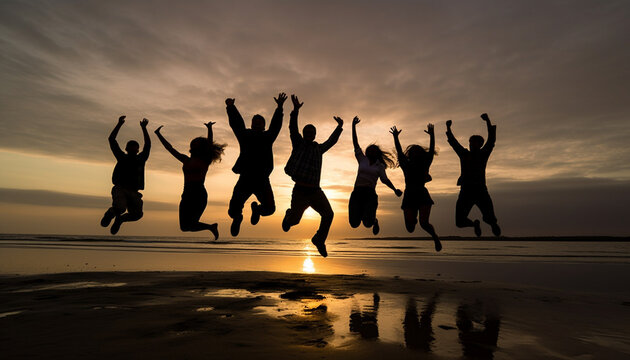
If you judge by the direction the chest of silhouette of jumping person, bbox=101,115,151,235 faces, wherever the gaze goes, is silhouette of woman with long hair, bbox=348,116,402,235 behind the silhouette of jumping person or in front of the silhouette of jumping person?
in front

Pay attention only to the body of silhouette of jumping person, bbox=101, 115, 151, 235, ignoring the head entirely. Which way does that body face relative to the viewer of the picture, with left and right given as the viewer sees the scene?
facing the viewer and to the right of the viewer

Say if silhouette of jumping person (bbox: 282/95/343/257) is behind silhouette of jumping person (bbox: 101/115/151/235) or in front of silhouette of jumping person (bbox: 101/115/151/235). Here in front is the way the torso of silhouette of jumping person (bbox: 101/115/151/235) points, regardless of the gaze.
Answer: in front
